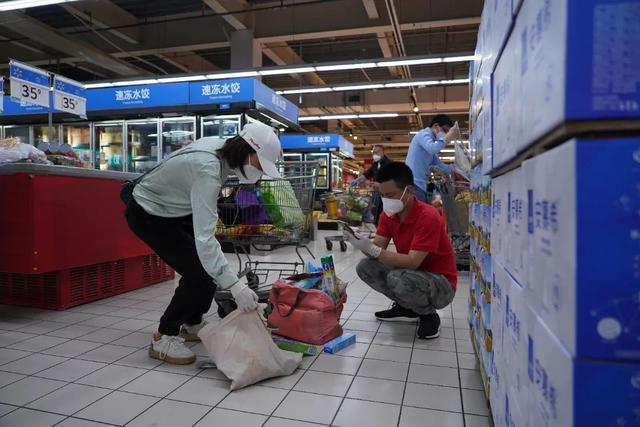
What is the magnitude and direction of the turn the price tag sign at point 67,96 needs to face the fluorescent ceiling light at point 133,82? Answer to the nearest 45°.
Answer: approximately 135° to its left

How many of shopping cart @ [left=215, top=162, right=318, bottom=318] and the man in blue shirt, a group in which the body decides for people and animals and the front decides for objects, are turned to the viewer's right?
1

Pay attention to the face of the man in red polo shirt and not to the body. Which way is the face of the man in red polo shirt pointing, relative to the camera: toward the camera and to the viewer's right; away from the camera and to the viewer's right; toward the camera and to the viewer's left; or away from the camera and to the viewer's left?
toward the camera and to the viewer's left

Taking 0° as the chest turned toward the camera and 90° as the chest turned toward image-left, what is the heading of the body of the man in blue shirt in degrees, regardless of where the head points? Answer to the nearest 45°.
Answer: approximately 270°

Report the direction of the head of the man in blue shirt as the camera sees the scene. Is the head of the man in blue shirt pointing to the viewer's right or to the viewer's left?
to the viewer's right

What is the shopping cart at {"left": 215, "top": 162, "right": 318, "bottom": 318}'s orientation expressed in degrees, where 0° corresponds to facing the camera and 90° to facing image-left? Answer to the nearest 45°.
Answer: approximately 45°

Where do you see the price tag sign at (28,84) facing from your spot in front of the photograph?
facing the viewer and to the right of the viewer
